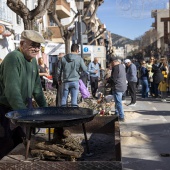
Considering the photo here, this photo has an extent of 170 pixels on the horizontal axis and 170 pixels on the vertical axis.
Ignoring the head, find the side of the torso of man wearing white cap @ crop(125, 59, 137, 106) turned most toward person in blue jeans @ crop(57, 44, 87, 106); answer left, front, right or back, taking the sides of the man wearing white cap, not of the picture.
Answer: left

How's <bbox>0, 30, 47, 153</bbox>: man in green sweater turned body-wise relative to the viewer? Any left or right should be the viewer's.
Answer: facing the viewer and to the right of the viewer

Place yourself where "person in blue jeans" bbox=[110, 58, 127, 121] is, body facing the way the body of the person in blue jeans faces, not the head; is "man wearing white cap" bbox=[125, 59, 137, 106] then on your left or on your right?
on your right

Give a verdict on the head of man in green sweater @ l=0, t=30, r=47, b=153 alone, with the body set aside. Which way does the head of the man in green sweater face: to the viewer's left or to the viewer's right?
to the viewer's right

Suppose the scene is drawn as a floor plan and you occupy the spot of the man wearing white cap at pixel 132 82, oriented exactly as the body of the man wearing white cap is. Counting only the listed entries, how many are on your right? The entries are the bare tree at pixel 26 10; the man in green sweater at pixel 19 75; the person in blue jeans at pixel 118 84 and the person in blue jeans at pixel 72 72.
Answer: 0

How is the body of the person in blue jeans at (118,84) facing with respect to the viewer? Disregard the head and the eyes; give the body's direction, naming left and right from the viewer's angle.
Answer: facing to the left of the viewer

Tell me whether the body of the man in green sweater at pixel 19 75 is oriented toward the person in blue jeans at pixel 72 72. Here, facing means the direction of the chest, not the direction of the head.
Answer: no

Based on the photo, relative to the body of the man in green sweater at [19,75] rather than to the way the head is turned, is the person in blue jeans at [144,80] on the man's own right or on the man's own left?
on the man's own left
